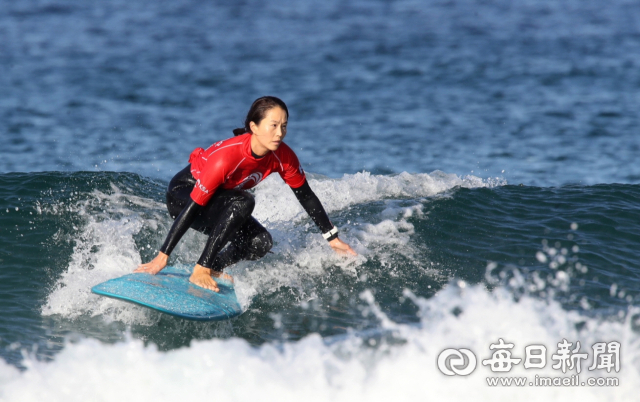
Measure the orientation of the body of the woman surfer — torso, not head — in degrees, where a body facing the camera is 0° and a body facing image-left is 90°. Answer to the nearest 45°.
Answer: approximately 315°

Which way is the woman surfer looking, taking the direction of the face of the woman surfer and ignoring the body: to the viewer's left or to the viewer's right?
to the viewer's right
